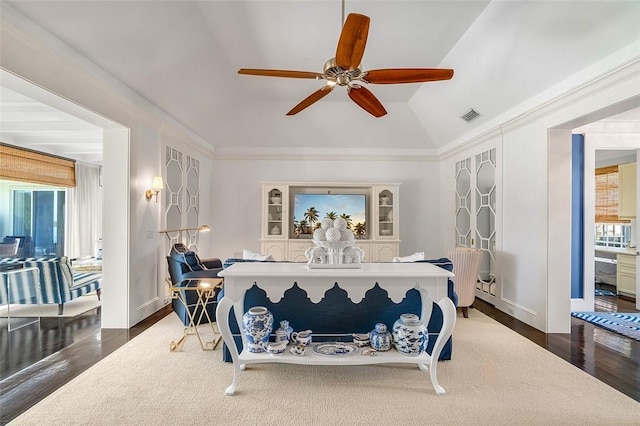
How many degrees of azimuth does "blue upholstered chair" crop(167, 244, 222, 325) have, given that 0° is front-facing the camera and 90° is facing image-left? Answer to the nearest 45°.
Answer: approximately 225°

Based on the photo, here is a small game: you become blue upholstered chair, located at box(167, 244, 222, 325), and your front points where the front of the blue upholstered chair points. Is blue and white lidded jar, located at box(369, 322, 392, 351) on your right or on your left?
on your right

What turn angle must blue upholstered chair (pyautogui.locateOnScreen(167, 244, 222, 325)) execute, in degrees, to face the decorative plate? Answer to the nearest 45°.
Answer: approximately 90° to its right

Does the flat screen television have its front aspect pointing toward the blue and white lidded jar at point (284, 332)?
yes

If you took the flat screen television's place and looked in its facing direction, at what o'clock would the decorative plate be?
The decorative plate is roughly at 12 o'clock from the flat screen television.

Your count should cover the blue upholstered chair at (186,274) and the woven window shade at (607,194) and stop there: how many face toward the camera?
1

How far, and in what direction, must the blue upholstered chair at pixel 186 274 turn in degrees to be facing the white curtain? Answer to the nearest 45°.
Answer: approximately 90° to its left

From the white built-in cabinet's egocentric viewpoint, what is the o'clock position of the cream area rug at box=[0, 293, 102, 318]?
The cream area rug is roughly at 2 o'clock from the white built-in cabinet.

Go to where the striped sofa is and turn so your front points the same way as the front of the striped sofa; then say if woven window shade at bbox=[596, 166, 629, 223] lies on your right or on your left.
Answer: on your right

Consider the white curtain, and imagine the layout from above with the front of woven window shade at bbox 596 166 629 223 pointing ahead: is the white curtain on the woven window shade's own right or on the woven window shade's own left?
on the woven window shade's own right

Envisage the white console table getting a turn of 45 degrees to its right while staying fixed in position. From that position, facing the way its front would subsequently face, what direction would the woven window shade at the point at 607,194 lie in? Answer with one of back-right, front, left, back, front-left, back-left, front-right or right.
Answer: back
